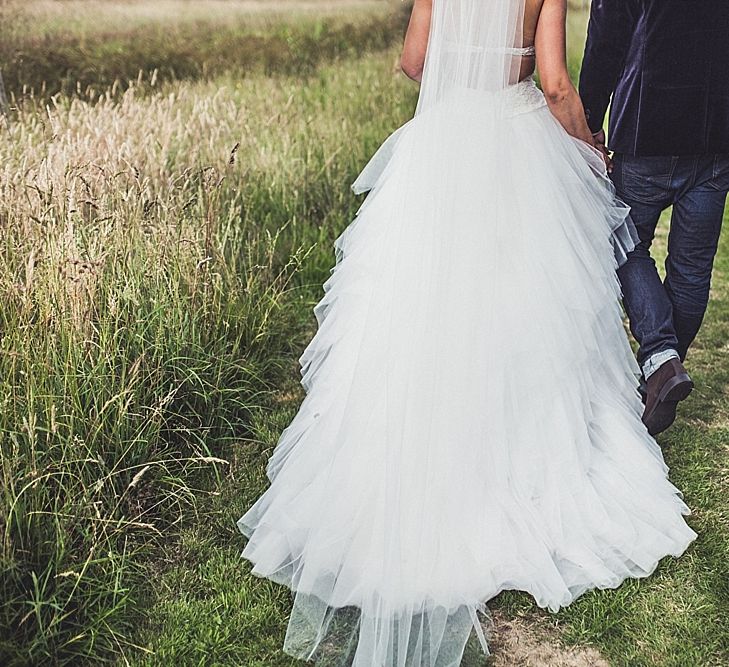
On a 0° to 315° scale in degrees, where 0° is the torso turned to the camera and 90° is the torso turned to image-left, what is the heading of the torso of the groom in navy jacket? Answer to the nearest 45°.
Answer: approximately 180°
